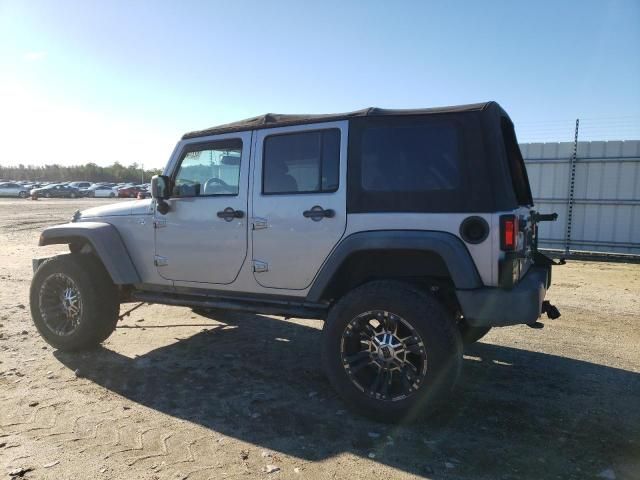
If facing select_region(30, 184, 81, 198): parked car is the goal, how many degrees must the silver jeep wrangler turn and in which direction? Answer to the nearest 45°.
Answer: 0° — it already faces it

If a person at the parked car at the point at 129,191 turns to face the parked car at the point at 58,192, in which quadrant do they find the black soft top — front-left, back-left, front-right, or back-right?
back-left

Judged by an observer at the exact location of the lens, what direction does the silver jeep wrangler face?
facing away from the viewer and to the left of the viewer

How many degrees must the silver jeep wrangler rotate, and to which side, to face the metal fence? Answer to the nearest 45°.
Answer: approximately 90° to its right
